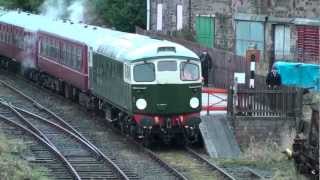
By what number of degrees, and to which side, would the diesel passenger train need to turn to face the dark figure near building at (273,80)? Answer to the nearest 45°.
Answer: approximately 90° to its left

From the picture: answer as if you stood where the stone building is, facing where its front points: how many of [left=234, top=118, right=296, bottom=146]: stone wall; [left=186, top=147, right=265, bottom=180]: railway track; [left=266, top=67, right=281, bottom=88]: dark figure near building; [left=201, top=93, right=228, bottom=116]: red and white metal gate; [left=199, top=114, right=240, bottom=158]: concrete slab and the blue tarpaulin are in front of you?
6

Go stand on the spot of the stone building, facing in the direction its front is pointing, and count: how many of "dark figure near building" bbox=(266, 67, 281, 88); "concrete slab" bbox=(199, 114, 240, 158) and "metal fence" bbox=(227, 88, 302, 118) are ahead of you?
3

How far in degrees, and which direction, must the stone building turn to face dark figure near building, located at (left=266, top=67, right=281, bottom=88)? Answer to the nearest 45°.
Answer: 0° — it already faces them

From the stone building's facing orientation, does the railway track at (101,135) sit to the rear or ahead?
ahead

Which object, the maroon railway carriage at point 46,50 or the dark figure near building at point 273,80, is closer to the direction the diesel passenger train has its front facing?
the dark figure near building

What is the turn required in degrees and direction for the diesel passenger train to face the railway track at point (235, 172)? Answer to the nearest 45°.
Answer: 0° — it already faces it

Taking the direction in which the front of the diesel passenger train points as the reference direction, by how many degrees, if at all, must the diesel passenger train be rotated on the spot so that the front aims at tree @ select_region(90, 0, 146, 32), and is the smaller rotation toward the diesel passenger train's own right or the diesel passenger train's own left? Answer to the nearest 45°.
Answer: approximately 135° to the diesel passenger train's own left

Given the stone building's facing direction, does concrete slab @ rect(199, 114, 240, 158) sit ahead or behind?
ahead

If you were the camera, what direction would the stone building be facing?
facing the viewer

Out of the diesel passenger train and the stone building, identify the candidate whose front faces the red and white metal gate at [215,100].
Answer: the stone building

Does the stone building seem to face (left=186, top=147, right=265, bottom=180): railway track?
yes

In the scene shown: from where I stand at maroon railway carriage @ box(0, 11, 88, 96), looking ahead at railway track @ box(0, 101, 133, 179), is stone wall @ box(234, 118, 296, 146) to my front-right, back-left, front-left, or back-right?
front-left

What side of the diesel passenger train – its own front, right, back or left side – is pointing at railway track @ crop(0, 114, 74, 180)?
right

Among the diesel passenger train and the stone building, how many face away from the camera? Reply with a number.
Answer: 0

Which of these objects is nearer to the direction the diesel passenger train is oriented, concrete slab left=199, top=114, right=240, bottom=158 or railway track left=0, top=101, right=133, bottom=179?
the concrete slab

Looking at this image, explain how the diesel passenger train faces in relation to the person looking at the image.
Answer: facing the viewer and to the right of the viewer
